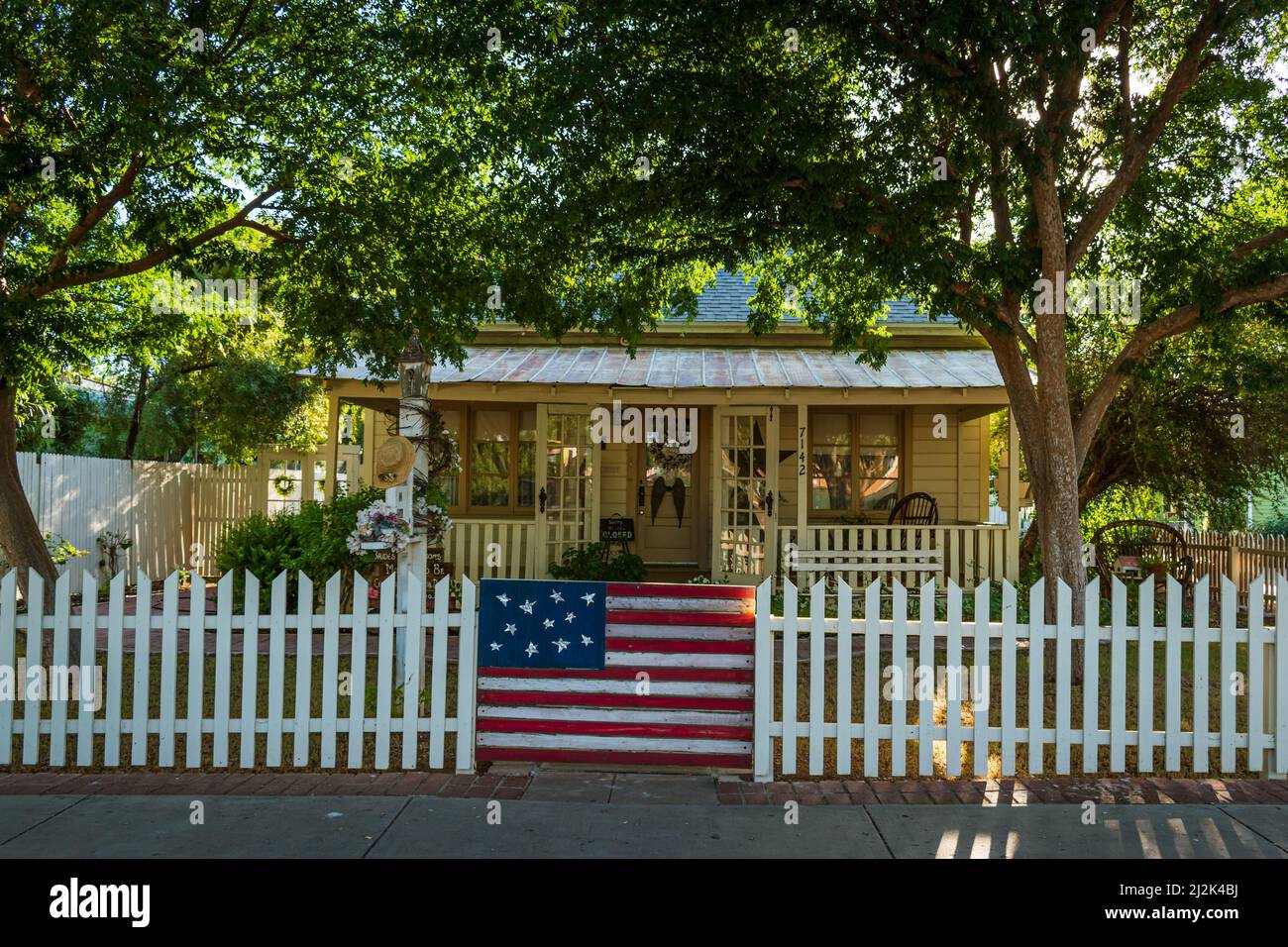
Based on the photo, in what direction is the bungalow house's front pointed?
toward the camera

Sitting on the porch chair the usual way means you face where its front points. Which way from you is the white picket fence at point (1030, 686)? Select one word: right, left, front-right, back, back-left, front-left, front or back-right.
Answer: front-left

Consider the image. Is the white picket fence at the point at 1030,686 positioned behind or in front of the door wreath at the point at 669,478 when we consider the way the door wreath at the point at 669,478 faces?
in front

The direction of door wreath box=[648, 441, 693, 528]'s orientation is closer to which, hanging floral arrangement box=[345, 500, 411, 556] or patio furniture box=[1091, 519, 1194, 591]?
the hanging floral arrangement

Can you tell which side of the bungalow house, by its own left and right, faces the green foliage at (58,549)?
right

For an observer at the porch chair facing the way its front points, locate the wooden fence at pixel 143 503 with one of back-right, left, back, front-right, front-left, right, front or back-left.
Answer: front-right

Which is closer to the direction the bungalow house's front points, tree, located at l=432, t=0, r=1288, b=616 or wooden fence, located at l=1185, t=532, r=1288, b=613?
the tree

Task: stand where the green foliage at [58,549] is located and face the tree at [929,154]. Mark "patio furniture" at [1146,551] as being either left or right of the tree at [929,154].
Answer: left

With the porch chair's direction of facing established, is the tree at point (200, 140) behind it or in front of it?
in front

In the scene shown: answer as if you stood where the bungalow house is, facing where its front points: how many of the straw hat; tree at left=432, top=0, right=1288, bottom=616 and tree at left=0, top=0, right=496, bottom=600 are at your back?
0

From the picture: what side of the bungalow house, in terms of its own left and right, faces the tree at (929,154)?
front

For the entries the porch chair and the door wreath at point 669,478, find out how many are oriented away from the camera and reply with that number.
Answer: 0

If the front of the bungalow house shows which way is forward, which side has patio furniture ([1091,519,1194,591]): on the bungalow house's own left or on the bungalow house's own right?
on the bungalow house's own left

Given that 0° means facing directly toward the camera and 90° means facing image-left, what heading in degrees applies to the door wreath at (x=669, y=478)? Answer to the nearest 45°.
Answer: approximately 0°
